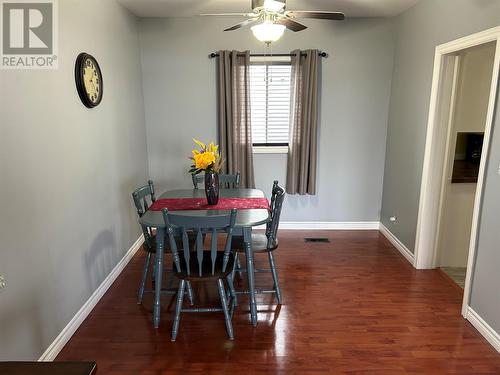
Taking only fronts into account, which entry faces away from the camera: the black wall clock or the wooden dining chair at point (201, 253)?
the wooden dining chair

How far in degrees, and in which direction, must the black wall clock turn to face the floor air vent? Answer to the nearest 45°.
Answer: approximately 45° to its left

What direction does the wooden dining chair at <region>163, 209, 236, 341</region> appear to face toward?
away from the camera

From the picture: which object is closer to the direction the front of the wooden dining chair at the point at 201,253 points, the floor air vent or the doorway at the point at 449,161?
the floor air vent

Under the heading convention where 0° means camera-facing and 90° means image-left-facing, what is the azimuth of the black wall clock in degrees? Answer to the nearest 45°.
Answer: approximately 315°

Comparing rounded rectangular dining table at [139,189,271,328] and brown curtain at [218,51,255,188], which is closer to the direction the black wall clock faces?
the rounded rectangular dining table

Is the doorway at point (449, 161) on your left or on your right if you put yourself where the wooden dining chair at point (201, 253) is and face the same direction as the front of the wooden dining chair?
on your right

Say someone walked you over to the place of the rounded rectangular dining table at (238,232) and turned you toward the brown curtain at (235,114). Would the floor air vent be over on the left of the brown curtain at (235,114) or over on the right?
right

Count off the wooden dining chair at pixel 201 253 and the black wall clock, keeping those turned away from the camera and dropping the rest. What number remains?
1

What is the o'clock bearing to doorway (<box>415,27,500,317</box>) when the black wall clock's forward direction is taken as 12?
The doorway is roughly at 11 o'clock from the black wall clock.

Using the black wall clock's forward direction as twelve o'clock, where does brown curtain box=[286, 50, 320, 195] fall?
The brown curtain is roughly at 10 o'clock from the black wall clock.

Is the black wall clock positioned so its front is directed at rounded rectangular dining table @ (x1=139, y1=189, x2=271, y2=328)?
yes

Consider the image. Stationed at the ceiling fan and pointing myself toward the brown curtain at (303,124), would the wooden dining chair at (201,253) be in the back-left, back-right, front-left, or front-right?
back-left
